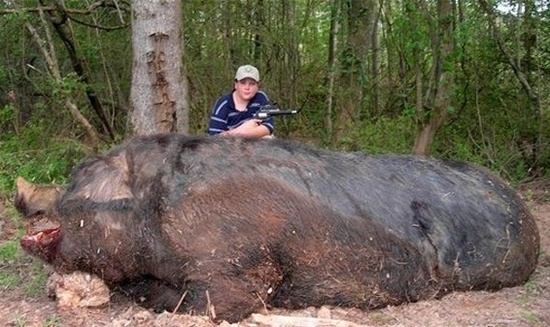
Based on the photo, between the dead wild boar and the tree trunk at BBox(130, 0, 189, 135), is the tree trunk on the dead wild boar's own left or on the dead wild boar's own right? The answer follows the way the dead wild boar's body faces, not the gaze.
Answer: on the dead wild boar's own right

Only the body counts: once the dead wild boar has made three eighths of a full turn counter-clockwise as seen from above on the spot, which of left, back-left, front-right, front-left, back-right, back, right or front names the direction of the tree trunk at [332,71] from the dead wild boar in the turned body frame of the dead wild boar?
back-left

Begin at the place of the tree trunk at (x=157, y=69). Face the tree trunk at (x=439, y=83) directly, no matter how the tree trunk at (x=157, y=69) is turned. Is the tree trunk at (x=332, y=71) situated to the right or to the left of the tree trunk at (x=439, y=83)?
left

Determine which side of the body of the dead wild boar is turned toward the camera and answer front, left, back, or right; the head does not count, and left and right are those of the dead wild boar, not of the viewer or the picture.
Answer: left
